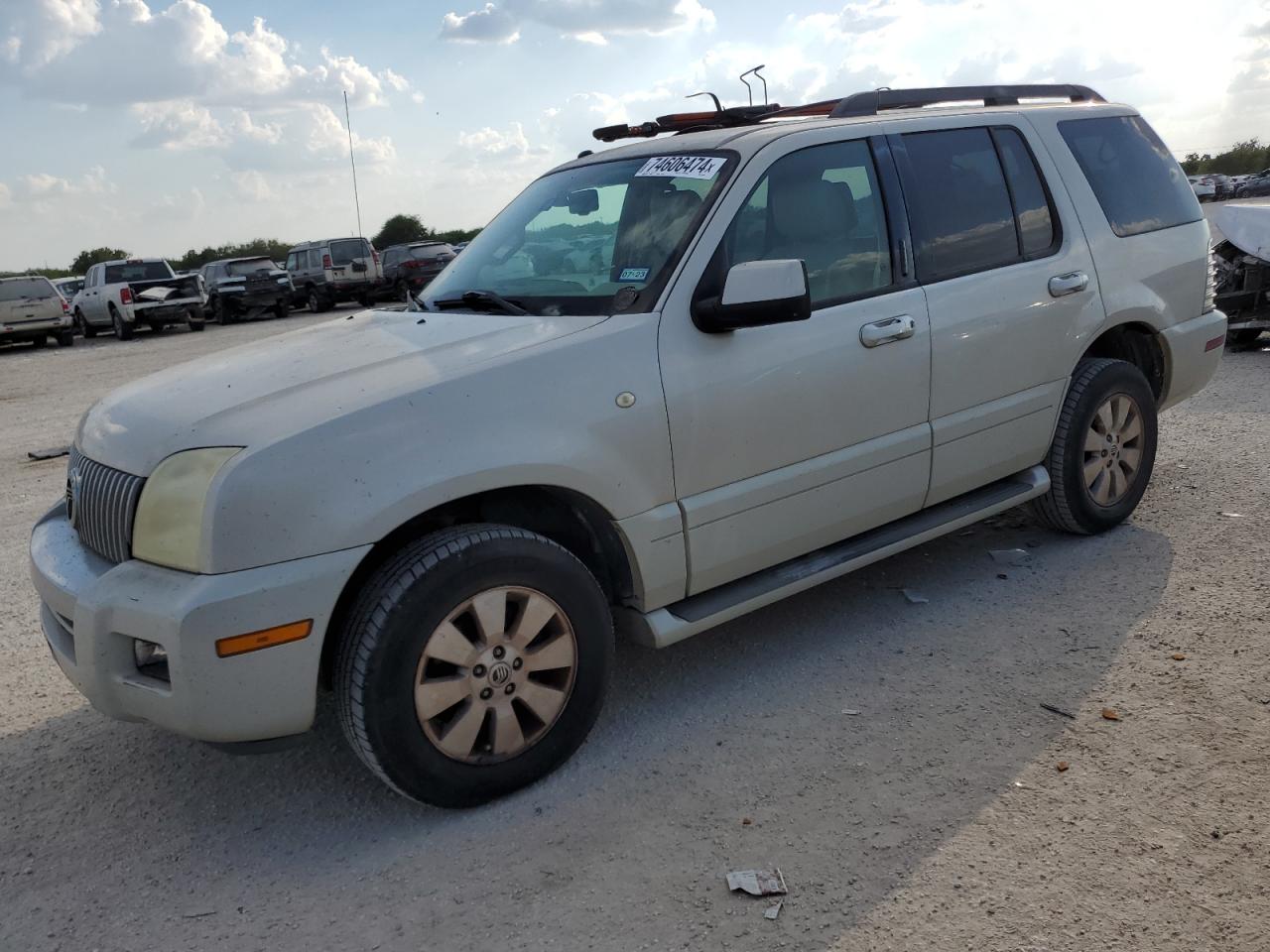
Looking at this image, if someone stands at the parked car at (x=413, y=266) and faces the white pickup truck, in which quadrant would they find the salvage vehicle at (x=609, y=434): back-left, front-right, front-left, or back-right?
front-left

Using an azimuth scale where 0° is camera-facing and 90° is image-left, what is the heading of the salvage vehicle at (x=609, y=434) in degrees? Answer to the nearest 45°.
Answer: approximately 45°

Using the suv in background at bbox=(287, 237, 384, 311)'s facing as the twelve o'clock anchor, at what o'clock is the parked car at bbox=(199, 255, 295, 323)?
The parked car is roughly at 10 o'clock from the suv in background.

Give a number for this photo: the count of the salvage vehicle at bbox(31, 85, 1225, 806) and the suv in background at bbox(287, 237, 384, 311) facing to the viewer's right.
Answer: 0

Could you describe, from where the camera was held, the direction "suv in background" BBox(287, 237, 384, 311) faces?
facing away from the viewer and to the left of the viewer

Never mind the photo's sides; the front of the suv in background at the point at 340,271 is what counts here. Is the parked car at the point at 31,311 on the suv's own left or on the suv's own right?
on the suv's own left

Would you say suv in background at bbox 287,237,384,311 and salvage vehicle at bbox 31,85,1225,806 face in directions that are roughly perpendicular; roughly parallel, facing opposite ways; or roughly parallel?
roughly perpendicular

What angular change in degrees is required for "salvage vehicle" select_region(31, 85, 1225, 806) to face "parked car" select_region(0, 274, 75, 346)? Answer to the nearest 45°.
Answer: approximately 90° to its right

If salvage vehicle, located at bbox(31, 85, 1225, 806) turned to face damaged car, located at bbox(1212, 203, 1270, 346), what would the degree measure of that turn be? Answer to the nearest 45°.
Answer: approximately 180°

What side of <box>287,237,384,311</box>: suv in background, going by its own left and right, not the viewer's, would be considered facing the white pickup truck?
left

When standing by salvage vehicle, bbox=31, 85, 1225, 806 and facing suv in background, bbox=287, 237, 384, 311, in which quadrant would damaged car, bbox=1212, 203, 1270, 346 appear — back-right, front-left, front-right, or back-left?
front-right
